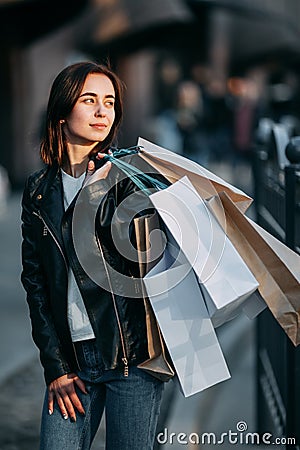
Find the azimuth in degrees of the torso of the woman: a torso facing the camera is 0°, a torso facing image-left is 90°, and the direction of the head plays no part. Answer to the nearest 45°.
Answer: approximately 0°

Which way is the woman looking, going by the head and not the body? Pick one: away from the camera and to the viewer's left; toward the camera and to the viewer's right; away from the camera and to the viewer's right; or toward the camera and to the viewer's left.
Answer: toward the camera and to the viewer's right
